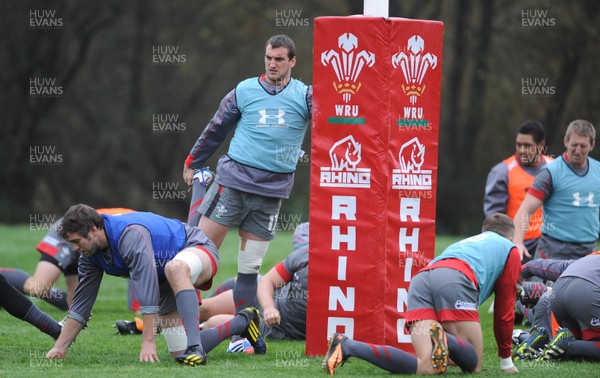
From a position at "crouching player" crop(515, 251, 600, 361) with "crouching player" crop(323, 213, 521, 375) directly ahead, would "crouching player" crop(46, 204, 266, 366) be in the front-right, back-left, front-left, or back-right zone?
front-right

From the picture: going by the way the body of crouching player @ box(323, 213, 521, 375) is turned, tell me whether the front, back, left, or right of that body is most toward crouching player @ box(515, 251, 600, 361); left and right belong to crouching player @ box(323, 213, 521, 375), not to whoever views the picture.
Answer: front

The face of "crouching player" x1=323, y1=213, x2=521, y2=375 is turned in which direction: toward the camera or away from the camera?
away from the camera

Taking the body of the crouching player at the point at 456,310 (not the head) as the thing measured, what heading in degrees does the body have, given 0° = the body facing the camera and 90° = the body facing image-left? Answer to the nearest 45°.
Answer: approximately 225°

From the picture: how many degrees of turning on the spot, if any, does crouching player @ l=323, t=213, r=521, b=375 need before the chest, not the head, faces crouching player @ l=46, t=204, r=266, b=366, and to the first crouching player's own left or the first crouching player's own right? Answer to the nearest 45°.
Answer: approximately 135° to the first crouching player's own left
